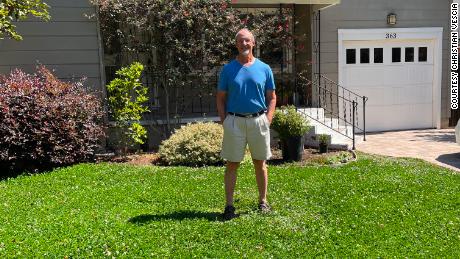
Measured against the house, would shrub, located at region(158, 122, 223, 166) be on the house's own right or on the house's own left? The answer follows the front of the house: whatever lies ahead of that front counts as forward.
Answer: on the house's own right

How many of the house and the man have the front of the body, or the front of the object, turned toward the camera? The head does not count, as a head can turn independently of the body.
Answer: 2

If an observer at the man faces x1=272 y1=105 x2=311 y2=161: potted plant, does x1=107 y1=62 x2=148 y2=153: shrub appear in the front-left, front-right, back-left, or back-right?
front-left

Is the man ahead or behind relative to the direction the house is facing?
ahead

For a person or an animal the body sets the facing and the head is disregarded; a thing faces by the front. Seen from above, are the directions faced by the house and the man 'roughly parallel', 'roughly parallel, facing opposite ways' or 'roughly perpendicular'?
roughly parallel

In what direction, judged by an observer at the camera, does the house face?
facing the viewer

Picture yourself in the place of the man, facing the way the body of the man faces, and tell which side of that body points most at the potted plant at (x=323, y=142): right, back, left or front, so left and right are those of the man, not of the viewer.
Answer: back

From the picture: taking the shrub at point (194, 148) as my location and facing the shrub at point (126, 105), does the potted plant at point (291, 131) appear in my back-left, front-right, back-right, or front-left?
back-right

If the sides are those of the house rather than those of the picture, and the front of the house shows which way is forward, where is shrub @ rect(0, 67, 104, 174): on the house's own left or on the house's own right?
on the house's own right

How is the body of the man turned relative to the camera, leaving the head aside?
toward the camera
